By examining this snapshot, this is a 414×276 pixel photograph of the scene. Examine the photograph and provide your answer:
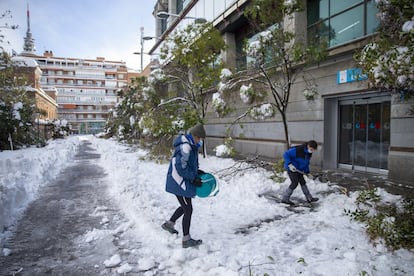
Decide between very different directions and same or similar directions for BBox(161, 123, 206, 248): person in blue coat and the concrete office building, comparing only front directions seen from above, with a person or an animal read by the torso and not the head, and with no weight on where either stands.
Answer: very different directions

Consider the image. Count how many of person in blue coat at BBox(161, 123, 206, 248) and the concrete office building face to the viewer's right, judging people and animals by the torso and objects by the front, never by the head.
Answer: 1

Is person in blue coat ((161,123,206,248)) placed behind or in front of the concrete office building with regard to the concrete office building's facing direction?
in front

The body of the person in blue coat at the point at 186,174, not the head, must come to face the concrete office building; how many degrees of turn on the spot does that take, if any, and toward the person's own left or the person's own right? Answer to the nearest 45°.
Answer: approximately 45° to the person's own left

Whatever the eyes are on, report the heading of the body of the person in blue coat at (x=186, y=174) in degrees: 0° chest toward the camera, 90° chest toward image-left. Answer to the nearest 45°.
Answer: approximately 270°

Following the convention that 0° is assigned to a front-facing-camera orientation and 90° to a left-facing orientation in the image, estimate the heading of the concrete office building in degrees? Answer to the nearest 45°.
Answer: approximately 45°

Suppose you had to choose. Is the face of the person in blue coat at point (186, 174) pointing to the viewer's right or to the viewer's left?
to the viewer's right
